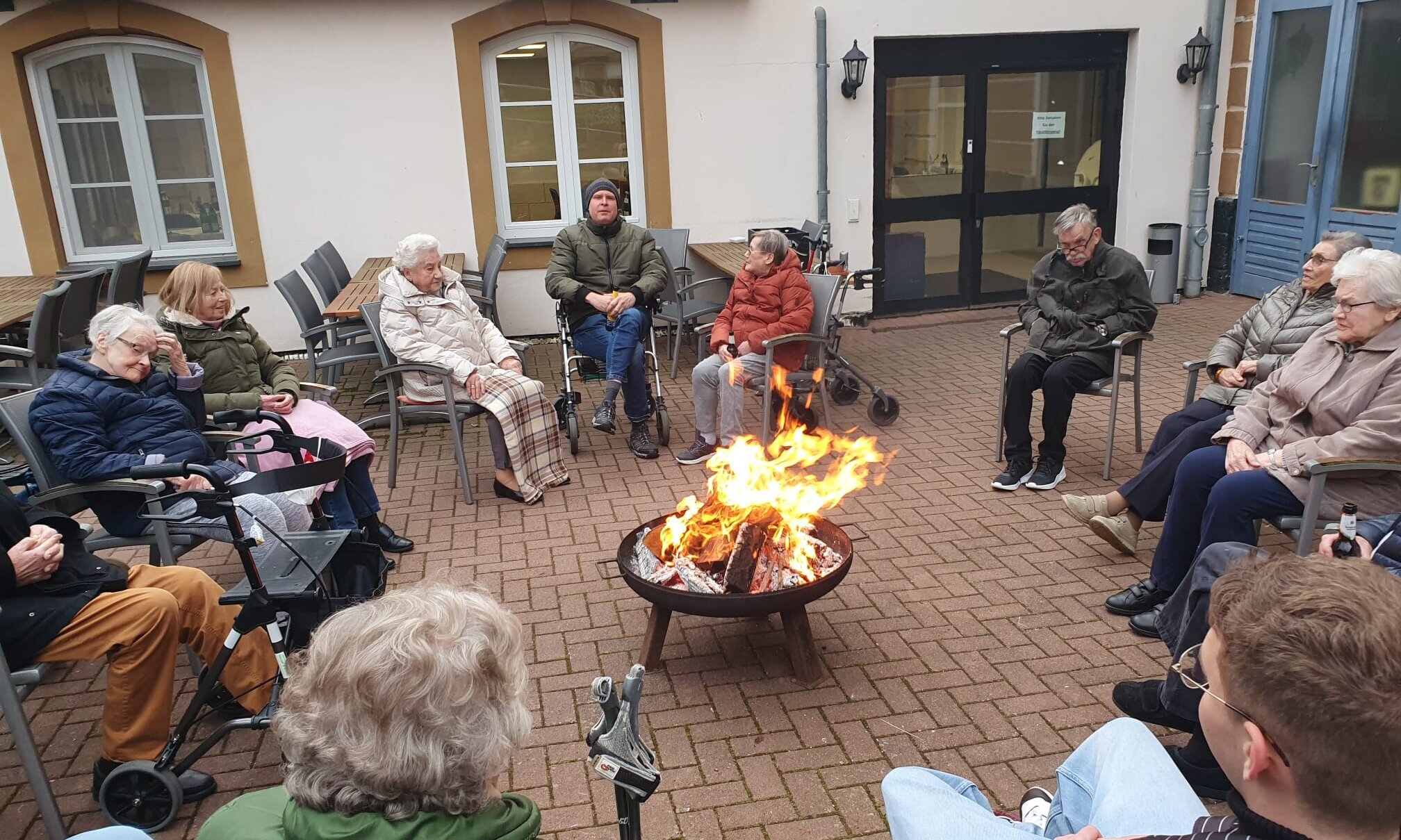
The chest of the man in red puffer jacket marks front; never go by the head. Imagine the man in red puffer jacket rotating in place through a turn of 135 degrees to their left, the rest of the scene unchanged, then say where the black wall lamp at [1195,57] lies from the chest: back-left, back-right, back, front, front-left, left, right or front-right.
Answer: front-left

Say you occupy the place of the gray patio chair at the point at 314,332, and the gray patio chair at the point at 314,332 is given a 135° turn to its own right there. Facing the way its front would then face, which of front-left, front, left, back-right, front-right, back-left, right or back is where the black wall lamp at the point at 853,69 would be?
back-left

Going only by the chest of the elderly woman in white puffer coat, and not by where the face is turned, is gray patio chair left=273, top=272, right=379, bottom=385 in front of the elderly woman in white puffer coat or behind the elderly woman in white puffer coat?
behind

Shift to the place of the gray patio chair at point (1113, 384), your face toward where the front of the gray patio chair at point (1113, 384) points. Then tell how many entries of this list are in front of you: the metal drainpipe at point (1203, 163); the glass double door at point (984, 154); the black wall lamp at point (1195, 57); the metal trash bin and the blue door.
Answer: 0

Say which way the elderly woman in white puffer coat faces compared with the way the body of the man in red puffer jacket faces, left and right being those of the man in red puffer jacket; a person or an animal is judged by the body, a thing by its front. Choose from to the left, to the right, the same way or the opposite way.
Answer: to the left

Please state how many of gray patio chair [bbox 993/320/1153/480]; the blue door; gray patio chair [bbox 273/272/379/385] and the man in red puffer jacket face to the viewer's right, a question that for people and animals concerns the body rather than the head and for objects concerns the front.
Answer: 1

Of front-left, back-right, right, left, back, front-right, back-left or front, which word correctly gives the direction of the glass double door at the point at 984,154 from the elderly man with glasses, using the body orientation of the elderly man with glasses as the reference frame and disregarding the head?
back-right

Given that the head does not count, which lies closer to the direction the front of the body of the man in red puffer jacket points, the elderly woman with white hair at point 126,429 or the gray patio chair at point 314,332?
the elderly woman with white hair

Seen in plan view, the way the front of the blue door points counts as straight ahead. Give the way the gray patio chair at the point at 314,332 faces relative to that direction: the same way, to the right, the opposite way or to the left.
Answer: the opposite way

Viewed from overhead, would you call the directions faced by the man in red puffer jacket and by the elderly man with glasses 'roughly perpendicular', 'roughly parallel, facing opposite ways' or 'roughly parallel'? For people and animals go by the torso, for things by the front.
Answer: roughly parallel

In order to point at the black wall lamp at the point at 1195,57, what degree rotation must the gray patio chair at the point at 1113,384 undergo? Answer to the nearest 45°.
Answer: approximately 135° to its right

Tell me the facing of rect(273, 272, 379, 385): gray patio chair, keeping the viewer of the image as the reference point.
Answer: facing to the right of the viewer

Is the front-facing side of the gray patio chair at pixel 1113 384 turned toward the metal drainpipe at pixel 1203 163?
no

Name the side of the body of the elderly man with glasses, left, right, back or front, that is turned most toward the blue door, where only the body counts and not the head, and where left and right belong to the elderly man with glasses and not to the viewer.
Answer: back

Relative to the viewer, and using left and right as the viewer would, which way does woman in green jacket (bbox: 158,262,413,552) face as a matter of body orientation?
facing the viewer and to the right of the viewer

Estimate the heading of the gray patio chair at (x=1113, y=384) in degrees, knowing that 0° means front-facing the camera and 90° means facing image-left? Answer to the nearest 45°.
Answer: approximately 45°

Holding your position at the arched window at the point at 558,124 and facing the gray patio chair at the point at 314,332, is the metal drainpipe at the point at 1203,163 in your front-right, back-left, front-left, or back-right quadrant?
back-left

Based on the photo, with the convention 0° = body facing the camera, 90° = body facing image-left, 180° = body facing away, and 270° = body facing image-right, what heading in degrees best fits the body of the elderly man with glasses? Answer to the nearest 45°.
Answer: approximately 45°

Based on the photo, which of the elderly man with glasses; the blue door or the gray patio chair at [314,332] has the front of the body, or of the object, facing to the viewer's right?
the gray patio chair

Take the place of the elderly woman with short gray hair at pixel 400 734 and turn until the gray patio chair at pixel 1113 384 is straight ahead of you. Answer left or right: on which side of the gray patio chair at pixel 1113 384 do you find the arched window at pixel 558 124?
left

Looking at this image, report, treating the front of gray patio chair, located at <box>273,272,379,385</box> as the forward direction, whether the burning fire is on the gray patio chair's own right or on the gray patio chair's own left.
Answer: on the gray patio chair's own right

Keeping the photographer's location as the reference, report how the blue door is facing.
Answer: facing the viewer and to the left of the viewer
